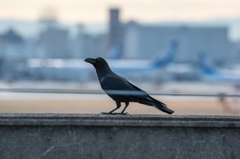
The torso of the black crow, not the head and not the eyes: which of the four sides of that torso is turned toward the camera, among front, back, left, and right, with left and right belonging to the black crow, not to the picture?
left
